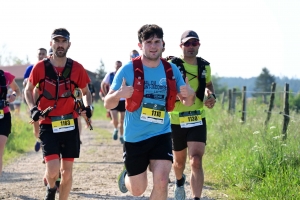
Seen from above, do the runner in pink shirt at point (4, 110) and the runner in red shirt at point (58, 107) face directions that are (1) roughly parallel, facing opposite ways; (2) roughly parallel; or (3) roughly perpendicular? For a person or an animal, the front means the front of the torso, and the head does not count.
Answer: roughly parallel

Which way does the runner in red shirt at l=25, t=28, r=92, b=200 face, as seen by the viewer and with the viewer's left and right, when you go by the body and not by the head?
facing the viewer

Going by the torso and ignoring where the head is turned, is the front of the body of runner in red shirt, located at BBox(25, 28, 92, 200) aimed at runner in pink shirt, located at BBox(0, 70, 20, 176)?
no

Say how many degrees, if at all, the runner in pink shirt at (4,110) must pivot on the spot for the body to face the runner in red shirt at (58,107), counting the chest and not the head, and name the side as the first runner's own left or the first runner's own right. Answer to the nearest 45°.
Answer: approximately 45° to the first runner's own left

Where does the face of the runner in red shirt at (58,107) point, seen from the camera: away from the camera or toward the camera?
toward the camera

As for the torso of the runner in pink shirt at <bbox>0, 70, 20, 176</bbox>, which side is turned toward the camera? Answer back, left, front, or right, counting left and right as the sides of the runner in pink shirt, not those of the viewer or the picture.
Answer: front

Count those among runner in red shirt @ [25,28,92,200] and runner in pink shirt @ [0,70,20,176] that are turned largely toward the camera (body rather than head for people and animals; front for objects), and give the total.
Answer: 2
